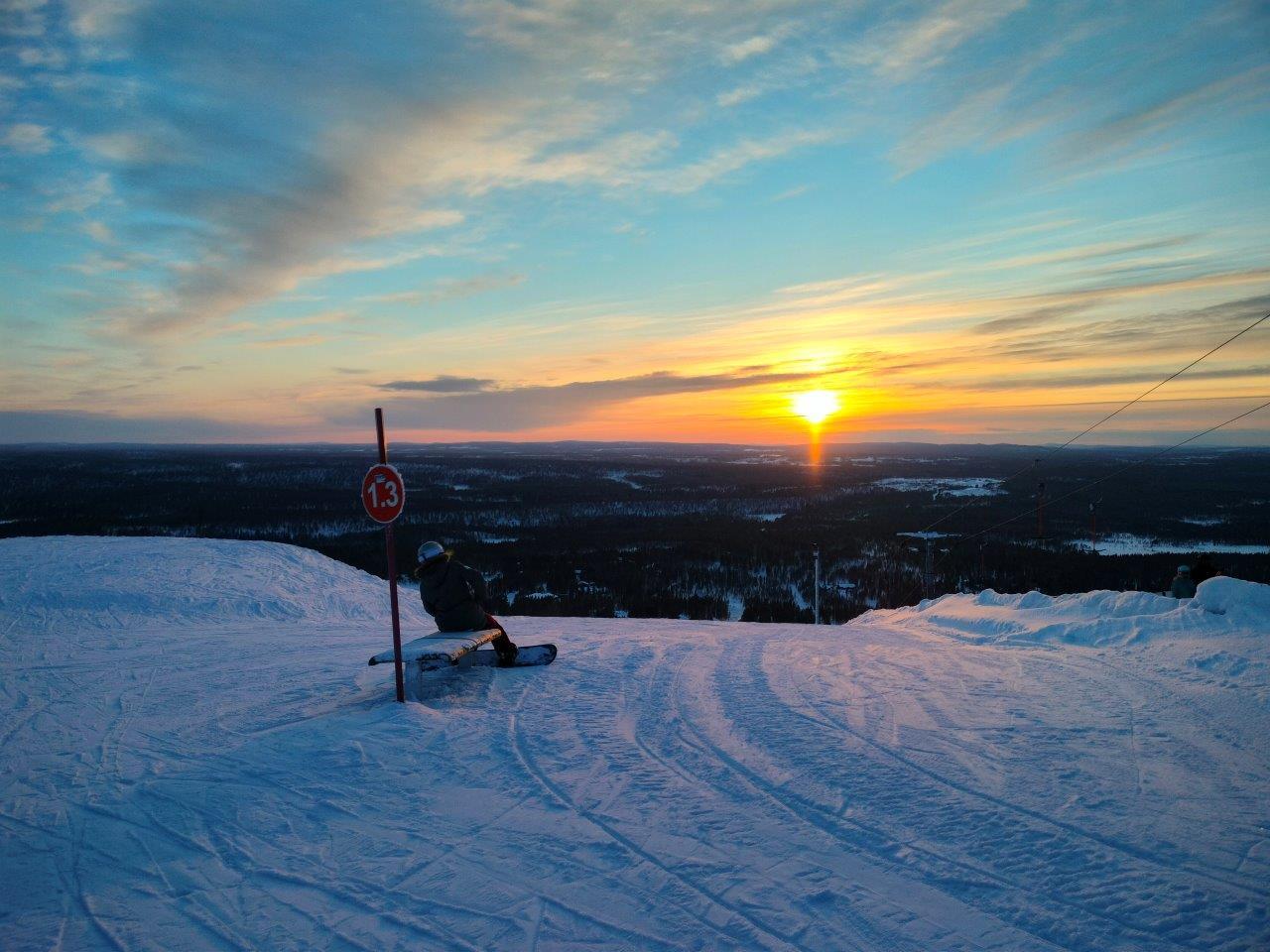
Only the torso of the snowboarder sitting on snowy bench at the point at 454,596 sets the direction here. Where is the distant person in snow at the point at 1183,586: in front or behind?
in front

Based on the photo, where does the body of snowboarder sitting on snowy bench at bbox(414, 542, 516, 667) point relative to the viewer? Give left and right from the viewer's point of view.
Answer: facing away from the viewer and to the right of the viewer

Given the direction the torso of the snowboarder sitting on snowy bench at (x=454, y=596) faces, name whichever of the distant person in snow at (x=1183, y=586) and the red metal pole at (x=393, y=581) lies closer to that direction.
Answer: the distant person in snow

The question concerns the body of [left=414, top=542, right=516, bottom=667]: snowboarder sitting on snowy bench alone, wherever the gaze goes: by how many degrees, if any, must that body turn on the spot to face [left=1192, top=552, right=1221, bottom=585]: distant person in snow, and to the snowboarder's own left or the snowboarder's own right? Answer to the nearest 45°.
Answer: approximately 45° to the snowboarder's own right

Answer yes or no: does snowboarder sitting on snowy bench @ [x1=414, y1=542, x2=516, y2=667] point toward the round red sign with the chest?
no

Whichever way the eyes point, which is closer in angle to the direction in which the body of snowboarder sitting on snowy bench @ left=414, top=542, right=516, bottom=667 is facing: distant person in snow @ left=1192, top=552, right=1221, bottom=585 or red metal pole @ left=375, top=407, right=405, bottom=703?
the distant person in snow

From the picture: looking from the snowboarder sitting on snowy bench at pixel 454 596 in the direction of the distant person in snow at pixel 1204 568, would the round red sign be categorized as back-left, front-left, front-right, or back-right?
back-right

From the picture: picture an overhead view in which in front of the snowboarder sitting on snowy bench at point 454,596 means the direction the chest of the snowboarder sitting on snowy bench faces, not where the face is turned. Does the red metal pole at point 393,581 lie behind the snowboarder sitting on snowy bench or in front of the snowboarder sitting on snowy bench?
behind
